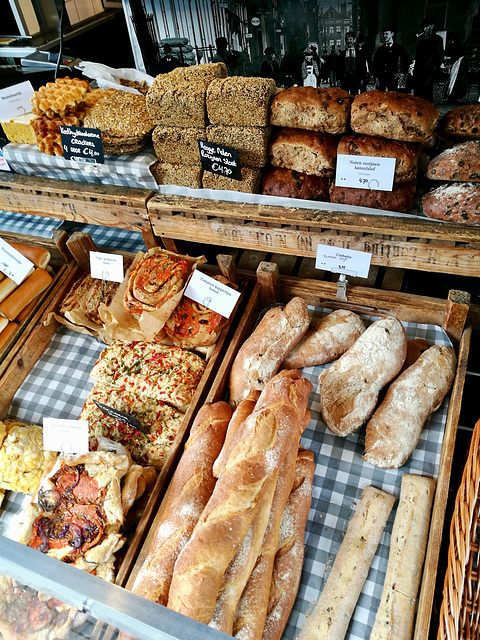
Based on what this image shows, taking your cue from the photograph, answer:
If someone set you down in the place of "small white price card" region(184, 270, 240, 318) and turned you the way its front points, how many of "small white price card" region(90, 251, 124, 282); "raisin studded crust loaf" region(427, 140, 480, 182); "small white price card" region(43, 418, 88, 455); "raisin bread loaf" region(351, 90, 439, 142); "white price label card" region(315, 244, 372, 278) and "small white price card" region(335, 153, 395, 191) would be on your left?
4

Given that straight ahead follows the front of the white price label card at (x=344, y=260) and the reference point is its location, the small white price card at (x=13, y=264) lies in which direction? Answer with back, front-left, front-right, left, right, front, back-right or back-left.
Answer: right

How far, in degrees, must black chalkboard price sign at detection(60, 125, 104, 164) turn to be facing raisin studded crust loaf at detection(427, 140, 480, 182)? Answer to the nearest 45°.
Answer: approximately 45° to its left

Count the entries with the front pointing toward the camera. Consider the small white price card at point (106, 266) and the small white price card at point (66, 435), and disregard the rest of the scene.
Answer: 2

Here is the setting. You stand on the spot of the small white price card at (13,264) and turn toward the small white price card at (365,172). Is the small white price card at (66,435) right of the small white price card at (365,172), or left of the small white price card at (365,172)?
right

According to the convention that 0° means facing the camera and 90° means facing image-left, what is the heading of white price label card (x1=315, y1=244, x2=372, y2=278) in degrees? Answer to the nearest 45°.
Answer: approximately 0°

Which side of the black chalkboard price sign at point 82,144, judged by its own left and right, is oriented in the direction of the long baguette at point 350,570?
front
